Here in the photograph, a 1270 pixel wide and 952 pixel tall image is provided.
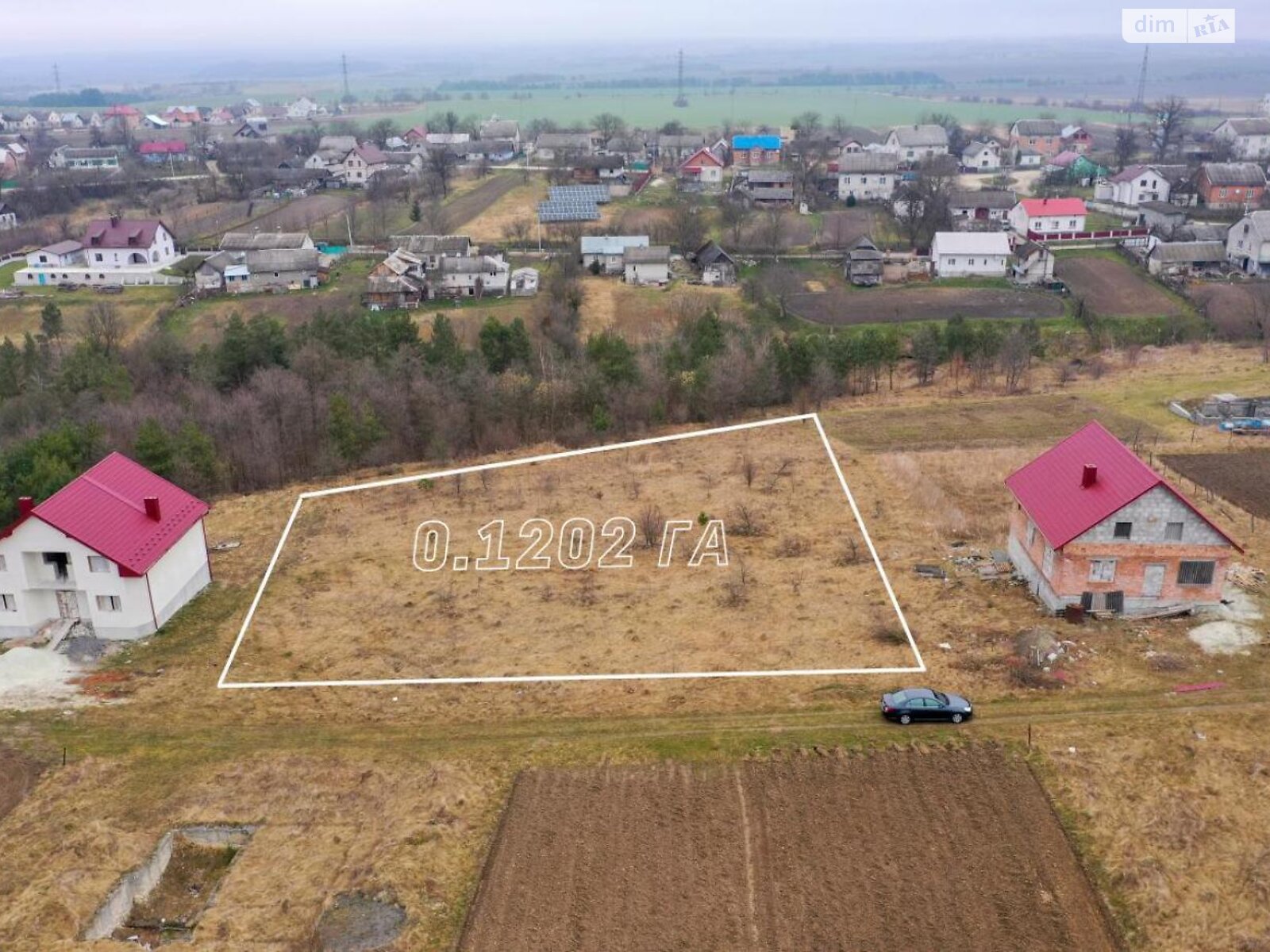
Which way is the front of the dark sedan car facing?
to the viewer's right

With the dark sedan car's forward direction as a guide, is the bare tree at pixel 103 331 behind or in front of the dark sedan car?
behind

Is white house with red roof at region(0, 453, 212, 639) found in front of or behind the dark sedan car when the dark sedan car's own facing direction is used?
behind

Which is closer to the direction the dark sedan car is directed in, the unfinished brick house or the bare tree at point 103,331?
the unfinished brick house

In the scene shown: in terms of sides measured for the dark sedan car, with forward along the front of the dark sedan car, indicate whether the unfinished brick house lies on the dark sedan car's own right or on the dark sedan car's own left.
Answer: on the dark sedan car's own left

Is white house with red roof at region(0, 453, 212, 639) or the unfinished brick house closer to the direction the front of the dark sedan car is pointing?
the unfinished brick house

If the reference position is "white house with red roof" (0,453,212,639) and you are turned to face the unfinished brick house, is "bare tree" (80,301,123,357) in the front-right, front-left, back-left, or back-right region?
back-left

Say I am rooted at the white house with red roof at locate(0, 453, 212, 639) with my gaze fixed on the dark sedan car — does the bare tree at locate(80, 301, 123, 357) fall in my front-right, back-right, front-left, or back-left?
back-left
